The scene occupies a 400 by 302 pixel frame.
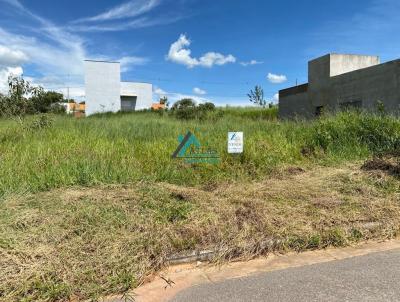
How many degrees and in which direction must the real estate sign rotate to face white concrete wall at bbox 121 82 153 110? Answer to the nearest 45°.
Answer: approximately 180°

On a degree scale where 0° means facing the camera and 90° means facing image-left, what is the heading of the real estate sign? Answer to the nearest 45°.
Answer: approximately 0°

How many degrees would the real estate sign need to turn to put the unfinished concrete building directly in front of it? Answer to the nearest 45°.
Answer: approximately 135° to its left

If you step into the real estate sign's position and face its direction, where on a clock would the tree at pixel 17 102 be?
The tree is roughly at 4 o'clock from the real estate sign.

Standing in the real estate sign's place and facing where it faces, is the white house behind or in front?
behind
